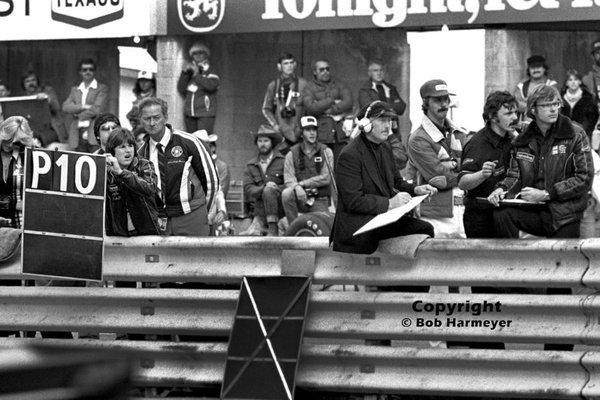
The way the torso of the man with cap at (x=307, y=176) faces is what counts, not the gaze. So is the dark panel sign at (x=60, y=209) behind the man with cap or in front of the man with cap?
in front

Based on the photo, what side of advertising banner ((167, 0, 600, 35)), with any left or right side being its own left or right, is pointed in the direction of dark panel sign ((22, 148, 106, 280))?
front

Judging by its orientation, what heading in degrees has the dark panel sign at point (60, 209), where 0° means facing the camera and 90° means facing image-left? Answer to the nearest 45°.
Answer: approximately 0°

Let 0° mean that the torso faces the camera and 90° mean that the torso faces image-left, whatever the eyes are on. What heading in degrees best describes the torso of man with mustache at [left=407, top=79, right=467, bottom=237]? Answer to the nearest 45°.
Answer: approximately 315°

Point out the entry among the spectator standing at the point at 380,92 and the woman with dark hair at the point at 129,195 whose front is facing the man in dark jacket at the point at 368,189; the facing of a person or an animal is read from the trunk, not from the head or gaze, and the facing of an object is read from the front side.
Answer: the spectator standing

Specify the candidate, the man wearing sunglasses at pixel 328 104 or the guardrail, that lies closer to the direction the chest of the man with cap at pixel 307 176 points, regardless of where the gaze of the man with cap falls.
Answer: the guardrail

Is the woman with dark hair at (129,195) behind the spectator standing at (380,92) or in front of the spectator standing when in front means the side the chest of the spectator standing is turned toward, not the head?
in front

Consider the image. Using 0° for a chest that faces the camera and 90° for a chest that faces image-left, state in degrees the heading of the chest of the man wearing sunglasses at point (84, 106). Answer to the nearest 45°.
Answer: approximately 0°

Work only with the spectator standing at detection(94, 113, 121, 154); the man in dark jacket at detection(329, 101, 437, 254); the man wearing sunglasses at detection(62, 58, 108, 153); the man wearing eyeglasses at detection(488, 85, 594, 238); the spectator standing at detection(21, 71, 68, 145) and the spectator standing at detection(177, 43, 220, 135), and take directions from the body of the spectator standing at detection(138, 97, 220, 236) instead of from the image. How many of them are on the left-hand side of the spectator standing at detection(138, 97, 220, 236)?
2

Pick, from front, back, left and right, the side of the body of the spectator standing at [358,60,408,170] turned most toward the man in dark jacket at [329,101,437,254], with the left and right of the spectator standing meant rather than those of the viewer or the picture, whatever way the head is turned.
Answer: front

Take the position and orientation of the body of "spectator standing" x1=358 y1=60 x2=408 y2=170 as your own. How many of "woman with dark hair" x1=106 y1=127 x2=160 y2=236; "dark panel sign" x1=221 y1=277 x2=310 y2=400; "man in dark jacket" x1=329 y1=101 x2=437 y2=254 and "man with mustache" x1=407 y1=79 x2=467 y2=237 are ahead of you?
4
